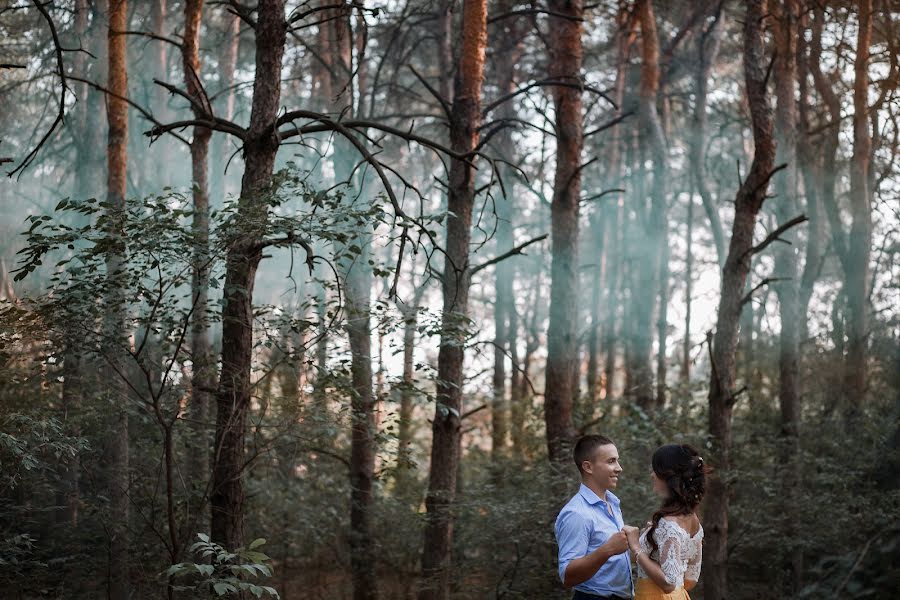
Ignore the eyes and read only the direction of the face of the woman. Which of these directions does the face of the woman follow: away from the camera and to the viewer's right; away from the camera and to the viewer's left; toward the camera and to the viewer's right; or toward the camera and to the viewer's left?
away from the camera and to the viewer's left

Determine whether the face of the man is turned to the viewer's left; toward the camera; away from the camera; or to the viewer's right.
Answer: to the viewer's right

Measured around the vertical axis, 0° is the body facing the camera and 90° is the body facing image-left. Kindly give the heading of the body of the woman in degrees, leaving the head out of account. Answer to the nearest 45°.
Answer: approximately 135°
